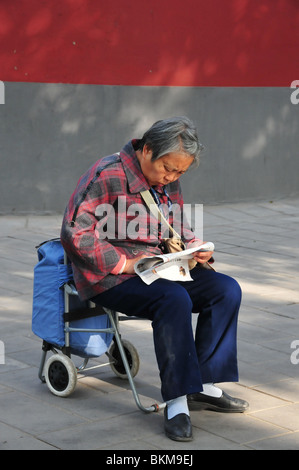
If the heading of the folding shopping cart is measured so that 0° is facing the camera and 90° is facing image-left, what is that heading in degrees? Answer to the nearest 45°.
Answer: approximately 315°

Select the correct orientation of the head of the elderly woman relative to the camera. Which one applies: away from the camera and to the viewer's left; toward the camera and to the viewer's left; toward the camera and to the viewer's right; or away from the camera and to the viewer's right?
toward the camera and to the viewer's right
